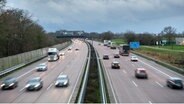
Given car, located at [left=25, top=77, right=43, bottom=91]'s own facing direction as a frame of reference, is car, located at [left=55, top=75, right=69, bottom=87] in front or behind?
behind

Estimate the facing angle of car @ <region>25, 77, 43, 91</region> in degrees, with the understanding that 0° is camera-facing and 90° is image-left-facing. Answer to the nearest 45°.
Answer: approximately 45°
